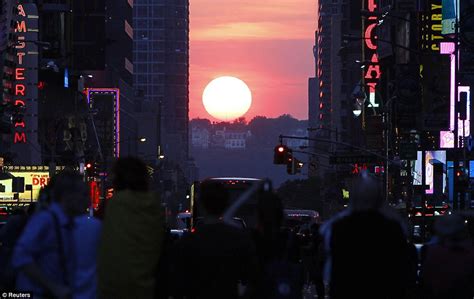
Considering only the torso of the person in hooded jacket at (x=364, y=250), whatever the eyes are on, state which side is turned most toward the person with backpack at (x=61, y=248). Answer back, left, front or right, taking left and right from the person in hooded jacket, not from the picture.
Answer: left

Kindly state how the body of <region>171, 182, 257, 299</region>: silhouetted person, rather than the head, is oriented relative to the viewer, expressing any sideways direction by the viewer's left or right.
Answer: facing away from the viewer

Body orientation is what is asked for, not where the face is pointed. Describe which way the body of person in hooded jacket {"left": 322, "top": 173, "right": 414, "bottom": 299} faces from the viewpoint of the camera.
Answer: away from the camera

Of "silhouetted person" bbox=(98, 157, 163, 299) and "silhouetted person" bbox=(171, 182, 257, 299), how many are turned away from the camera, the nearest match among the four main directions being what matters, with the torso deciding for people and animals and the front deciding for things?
2

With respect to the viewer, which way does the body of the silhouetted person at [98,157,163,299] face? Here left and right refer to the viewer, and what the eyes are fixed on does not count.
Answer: facing away from the viewer

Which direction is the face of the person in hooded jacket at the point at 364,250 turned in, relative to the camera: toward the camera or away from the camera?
away from the camera
